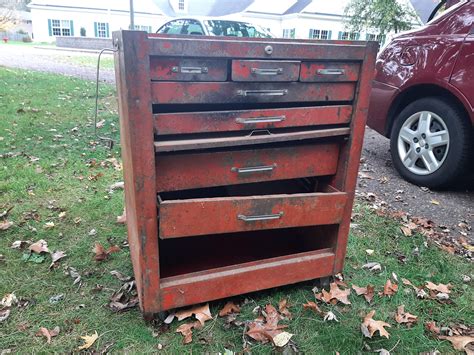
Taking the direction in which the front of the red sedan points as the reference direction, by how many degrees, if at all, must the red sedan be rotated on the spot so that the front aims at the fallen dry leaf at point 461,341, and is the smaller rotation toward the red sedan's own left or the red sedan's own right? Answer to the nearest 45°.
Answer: approximately 45° to the red sedan's own right

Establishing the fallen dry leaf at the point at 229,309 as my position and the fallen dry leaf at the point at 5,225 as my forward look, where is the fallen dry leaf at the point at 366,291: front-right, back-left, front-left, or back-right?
back-right

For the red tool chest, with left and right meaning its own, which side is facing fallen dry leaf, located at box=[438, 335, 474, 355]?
left

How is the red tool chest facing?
toward the camera

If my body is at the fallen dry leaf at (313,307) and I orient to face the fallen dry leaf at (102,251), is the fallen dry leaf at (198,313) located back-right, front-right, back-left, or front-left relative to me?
front-left

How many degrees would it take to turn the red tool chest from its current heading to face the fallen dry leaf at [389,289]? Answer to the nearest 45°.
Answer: approximately 90° to its left

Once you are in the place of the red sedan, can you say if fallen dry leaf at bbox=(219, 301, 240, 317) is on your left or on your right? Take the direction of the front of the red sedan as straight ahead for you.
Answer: on your right

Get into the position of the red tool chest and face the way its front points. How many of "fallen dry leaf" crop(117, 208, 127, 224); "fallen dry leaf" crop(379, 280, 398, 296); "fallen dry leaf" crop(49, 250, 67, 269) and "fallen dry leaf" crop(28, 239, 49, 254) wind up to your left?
1

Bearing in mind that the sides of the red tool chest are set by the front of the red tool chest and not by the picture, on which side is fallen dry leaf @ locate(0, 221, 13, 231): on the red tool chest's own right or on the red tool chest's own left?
on the red tool chest's own right
